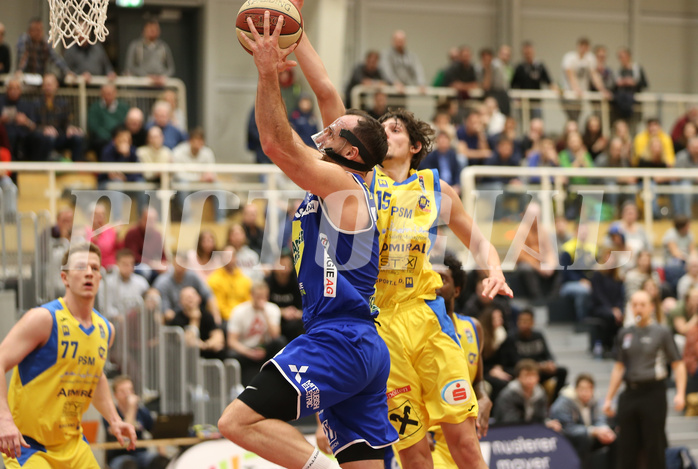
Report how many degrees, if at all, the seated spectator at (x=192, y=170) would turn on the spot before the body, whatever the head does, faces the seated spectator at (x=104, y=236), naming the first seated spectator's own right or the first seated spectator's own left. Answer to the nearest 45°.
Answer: approximately 45° to the first seated spectator's own right

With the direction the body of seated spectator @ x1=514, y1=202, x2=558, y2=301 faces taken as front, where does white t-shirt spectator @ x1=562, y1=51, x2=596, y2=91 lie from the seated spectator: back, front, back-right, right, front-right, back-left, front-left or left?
back-right

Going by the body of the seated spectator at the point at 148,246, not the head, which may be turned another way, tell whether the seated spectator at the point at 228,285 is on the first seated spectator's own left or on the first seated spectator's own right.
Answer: on the first seated spectator's own left

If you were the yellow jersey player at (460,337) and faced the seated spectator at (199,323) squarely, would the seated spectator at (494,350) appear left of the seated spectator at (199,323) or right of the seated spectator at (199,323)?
right

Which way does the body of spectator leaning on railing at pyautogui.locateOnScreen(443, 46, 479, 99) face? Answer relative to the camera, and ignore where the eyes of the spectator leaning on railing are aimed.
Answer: toward the camera

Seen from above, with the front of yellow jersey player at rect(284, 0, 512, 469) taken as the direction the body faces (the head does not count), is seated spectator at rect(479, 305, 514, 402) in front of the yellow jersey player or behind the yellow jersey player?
behind

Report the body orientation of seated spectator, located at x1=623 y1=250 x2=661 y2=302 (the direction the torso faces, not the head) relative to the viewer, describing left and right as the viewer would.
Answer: facing the viewer

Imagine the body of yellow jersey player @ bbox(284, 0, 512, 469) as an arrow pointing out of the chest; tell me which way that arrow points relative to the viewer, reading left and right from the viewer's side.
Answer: facing the viewer and to the left of the viewer

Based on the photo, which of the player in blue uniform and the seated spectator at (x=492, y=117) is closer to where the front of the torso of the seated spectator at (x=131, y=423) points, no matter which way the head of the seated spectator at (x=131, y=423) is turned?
the player in blue uniform

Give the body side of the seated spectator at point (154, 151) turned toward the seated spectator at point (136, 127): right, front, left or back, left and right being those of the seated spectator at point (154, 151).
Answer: back

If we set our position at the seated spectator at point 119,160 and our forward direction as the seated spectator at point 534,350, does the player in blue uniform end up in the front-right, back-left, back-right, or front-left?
front-right

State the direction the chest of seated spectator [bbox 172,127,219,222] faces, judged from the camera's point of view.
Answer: toward the camera

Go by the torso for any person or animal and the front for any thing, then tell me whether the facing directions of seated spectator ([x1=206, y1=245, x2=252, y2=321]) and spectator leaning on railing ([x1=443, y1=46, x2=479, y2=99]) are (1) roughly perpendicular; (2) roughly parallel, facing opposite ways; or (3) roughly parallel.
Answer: roughly parallel

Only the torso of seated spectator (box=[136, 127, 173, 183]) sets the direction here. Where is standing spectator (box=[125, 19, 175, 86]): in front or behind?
behind
